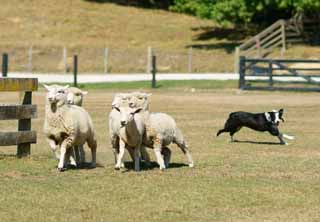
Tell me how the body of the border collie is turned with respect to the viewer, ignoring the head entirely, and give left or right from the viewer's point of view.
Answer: facing to the right of the viewer

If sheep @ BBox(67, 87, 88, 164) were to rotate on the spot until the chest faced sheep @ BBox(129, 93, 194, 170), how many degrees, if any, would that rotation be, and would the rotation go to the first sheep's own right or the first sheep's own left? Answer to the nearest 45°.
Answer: approximately 90° to the first sheep's own left

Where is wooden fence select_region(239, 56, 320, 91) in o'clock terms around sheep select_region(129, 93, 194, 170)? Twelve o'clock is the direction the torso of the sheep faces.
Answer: The wooden fence is roughly at 5 o'clock from the sheep.

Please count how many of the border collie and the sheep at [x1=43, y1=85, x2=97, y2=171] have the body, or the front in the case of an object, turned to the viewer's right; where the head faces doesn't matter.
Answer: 1

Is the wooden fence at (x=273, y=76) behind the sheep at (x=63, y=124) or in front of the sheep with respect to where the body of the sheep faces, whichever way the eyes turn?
behind

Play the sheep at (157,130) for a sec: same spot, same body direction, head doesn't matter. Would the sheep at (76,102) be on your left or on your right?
on your right

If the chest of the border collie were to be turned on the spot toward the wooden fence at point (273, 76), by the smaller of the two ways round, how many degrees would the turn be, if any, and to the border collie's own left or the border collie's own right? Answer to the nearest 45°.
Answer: approximately 90° to the border collie's own left

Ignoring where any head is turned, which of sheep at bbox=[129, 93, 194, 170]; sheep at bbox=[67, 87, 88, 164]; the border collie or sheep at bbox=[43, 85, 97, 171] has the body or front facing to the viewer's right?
the border collie
